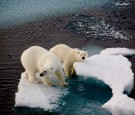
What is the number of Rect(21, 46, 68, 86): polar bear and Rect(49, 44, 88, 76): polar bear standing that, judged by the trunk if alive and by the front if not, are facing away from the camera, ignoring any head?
0

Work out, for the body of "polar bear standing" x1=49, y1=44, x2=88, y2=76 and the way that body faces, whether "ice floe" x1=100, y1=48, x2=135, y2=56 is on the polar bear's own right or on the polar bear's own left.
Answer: on the polar bear's own left

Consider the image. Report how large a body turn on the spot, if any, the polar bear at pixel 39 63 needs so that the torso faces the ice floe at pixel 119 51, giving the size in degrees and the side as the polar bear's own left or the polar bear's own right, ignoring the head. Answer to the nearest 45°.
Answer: approximately 90° to the polar bear's own left

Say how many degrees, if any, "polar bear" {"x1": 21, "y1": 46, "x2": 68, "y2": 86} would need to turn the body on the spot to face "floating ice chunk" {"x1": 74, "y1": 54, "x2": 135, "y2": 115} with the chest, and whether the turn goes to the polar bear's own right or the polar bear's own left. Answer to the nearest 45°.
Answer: approximately 45° to the polar bear's own left

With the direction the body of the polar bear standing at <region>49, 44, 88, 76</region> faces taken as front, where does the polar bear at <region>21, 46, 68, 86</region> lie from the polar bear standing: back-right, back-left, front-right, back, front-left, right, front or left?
right

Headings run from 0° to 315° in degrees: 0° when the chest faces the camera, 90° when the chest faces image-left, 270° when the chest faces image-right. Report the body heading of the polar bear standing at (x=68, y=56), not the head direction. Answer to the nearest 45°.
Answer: approximately 315°
